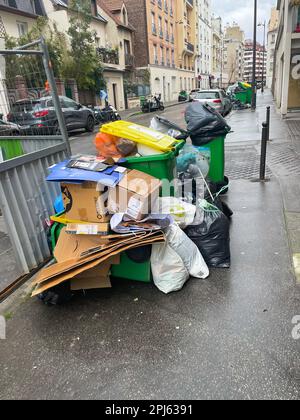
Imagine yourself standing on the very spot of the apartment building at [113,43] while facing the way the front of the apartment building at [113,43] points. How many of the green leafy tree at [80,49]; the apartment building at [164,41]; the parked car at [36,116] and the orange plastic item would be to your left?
1

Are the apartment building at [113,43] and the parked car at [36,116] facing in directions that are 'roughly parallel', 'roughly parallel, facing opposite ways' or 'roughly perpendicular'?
roughly perpendicular

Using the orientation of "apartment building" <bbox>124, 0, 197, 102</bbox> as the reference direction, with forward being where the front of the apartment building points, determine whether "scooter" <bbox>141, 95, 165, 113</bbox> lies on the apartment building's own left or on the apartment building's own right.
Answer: on the apartment building's own right

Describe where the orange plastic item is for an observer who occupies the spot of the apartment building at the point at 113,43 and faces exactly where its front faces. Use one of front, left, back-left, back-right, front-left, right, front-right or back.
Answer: front-right

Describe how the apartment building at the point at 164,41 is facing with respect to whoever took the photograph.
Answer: facing the viewer and to the right of the viewer

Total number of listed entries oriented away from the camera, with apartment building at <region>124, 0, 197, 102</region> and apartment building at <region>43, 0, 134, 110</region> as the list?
0

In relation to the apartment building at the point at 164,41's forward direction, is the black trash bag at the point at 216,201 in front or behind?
in front

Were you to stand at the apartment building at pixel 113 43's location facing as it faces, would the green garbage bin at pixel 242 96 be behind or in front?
in front

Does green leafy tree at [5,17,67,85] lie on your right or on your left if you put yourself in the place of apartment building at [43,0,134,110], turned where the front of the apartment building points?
on your right

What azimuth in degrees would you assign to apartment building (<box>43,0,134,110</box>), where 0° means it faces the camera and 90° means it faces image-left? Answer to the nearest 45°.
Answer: approximately 315°
